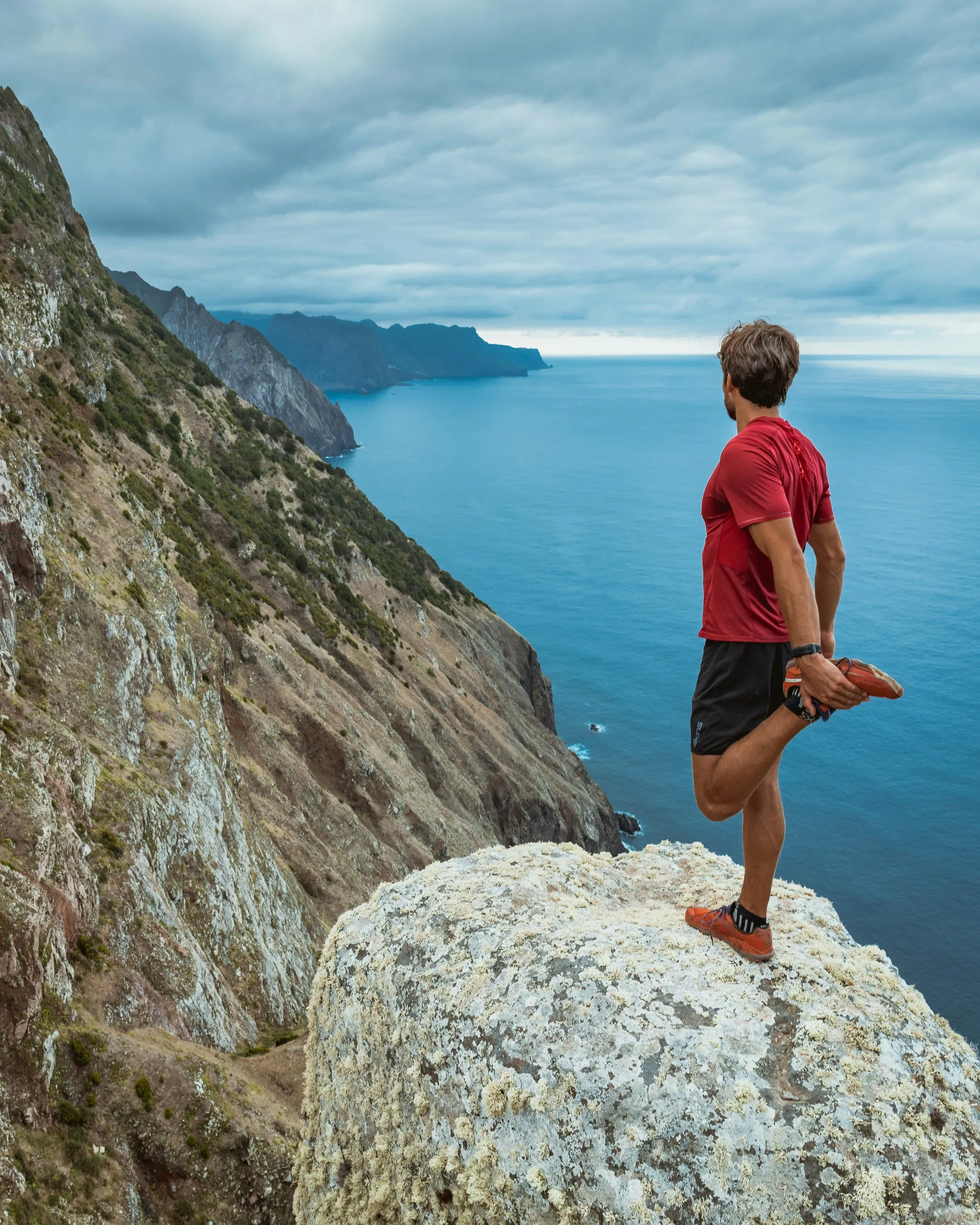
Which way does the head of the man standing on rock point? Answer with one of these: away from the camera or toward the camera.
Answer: away from the camera

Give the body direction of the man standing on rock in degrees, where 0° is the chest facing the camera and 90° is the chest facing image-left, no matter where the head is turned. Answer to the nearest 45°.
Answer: approximately 135°
